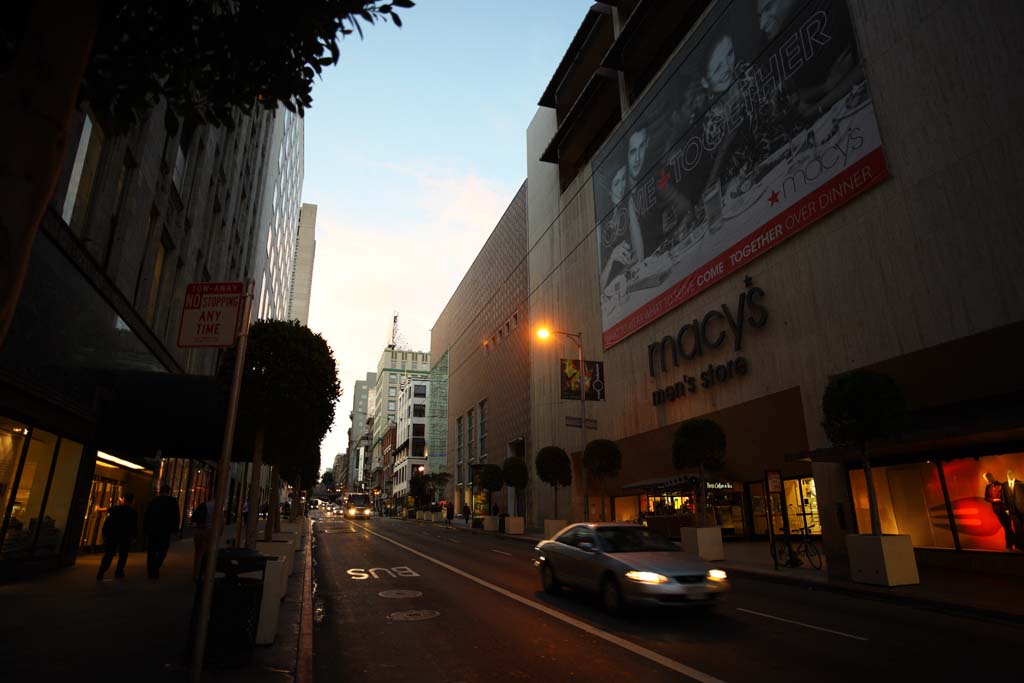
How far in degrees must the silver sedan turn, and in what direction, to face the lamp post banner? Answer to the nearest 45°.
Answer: approximately 135° to its left

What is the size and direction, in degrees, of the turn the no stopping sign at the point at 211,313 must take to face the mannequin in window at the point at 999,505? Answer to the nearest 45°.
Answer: approximately 90° to its left

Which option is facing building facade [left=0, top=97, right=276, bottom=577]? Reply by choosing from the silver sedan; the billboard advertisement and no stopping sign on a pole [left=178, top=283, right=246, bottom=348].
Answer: the billboard advertisement

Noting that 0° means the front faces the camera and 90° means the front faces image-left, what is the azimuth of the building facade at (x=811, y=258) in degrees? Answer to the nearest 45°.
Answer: approximately 45°

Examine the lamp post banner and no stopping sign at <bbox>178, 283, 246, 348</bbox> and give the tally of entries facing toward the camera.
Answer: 2

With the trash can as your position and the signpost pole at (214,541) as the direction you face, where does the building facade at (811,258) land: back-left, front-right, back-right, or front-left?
back-left

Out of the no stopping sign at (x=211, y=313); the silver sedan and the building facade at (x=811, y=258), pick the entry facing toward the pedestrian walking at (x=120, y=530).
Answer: the building facade

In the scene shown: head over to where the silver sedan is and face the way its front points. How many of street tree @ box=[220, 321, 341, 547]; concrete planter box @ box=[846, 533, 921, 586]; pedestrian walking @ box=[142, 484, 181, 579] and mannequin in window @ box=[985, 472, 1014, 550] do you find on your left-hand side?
2

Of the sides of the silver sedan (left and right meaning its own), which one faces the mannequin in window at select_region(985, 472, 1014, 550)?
left
